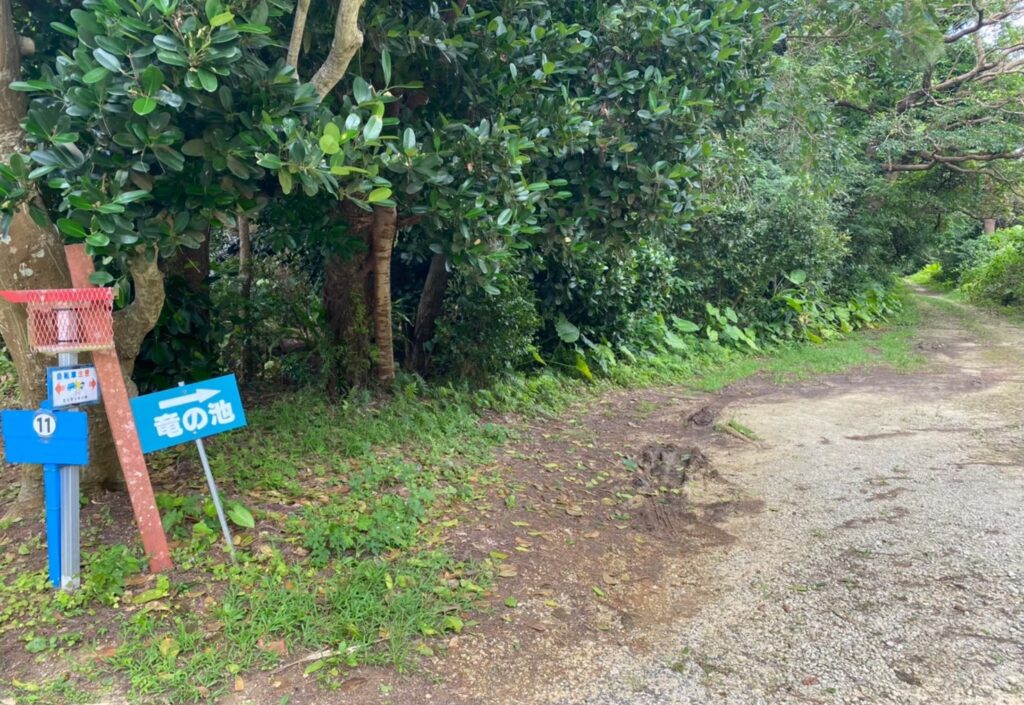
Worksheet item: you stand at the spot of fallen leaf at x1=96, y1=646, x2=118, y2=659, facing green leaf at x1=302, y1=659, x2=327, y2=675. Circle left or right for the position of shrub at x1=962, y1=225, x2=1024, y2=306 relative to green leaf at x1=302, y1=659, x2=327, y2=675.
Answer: left

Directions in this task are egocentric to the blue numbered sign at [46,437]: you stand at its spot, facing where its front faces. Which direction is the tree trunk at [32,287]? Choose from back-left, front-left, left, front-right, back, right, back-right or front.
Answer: back

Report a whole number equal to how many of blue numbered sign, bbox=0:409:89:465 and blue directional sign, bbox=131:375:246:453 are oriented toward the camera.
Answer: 2

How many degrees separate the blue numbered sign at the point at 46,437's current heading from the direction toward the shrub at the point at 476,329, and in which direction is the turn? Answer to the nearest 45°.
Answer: approximately 135° to its left

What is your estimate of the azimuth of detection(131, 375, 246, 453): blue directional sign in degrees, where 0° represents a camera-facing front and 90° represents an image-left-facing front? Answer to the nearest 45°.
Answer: approximately 0°

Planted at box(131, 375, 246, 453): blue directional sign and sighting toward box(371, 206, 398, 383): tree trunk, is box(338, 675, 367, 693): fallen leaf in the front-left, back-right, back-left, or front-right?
back-right

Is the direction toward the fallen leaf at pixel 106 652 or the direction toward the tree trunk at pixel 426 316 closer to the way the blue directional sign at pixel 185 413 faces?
the fallen leaf
